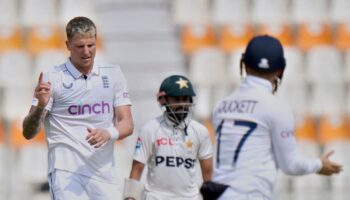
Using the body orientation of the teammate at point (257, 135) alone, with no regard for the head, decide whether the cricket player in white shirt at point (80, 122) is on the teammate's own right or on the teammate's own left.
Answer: on the teammate's own left

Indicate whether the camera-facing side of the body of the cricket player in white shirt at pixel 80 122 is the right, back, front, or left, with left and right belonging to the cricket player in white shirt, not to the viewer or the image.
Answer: front

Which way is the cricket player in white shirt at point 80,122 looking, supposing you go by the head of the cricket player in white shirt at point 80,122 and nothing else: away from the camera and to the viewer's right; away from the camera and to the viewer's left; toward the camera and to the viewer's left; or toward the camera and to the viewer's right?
toward the camera and to the viewer's right

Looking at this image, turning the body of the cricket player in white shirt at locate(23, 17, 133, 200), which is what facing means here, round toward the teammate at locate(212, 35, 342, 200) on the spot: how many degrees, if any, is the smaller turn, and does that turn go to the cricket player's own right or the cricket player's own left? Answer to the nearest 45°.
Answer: approximately 45° to the cricket player's own left

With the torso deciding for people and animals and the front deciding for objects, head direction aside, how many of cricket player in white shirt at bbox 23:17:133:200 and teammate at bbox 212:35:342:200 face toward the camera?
1

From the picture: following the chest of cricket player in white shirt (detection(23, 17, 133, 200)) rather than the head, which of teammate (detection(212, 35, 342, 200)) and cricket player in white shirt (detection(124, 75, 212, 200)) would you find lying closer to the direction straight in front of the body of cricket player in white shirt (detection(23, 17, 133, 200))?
the teammate

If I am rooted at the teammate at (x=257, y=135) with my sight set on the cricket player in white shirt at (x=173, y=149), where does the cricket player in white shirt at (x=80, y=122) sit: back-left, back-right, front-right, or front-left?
front-left

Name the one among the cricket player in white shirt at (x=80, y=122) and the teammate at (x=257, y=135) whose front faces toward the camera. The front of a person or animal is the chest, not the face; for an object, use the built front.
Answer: the cricket player in white shirt

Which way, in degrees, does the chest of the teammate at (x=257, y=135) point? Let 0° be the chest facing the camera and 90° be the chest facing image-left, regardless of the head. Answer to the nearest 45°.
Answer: approximately 225°

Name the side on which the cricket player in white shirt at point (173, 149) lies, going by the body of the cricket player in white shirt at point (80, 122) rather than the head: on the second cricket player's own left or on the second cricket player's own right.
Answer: on the second cricket player's own left
